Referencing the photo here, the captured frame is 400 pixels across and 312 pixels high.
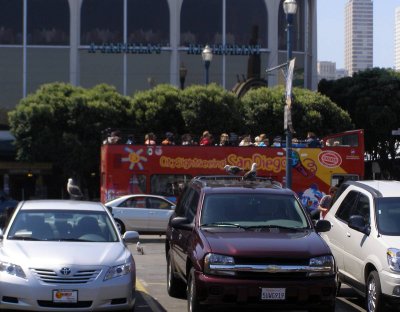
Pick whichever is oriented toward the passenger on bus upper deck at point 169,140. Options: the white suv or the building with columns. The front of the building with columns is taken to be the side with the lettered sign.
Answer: the building with columns

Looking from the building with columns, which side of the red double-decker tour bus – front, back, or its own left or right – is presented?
left

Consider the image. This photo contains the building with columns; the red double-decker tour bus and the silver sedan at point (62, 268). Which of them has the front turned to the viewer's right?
the red double-decker tour bus

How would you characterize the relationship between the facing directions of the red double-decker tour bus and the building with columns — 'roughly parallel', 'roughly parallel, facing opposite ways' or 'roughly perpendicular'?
roughly perpendicular

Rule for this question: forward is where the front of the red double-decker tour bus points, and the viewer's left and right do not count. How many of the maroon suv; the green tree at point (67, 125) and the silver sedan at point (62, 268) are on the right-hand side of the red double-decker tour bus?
2

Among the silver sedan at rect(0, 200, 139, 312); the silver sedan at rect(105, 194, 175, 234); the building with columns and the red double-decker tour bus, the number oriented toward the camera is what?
2

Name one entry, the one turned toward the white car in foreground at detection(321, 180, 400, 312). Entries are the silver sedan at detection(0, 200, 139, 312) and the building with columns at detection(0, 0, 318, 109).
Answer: the building with columns

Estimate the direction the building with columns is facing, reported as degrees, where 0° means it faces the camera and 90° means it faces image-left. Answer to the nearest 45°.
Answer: approximately 0°

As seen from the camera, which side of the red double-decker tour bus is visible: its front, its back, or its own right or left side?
right

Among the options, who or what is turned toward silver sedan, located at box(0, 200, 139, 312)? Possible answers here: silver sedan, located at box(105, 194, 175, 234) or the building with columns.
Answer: the building with columns

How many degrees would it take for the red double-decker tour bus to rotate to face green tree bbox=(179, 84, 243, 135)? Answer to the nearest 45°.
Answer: approximately 90° to its left

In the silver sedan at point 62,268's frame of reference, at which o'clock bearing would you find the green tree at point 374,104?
The green tree is roughly at 7 o'clock from the silver sedan.
